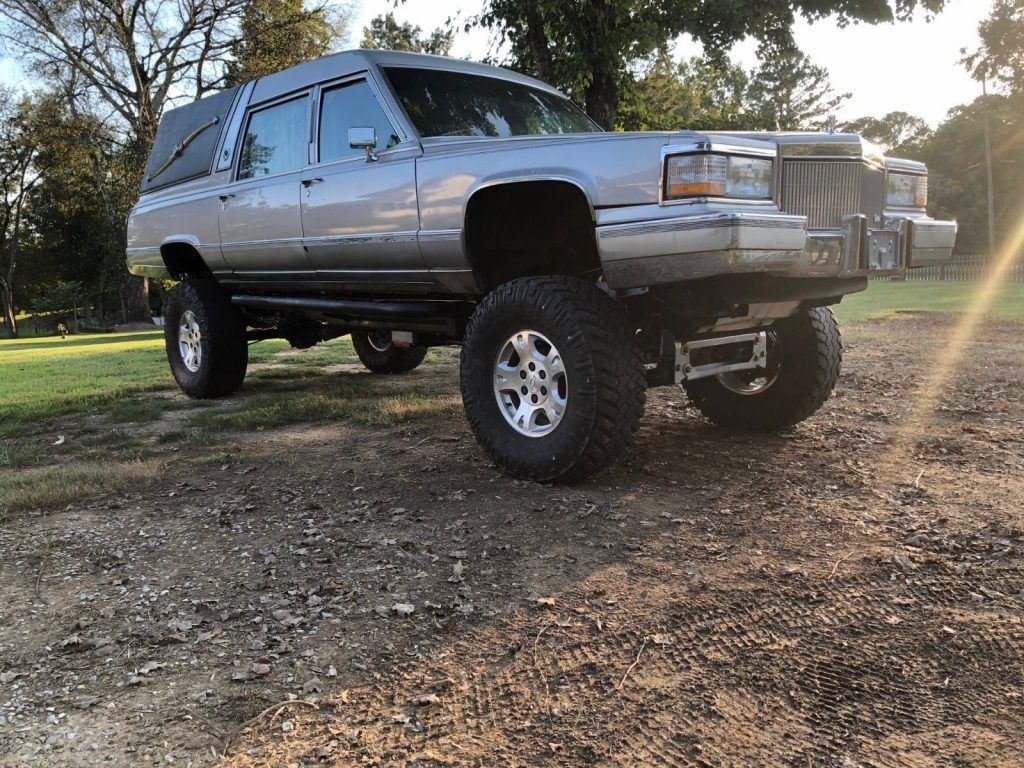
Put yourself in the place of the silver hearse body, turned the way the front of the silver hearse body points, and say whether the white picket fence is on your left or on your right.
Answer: on your left

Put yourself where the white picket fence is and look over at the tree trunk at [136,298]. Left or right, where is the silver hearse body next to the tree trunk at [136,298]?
left

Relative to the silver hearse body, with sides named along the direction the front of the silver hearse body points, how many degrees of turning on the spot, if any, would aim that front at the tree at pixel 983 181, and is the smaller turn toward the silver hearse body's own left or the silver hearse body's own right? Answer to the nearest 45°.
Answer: approximately 90° to the silver hearse body's own left

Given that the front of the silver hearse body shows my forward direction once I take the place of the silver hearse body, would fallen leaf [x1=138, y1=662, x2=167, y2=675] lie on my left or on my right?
on my right

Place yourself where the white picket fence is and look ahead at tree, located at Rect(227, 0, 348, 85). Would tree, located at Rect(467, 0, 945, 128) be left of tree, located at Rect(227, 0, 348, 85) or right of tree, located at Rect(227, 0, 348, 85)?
left

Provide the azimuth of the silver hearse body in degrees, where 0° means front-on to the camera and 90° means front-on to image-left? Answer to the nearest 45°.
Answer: approximately 315°

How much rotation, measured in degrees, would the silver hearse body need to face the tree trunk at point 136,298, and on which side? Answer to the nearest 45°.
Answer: approximately 180°

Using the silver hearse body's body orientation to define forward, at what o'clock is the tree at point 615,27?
The tree is roughly at 8 o'clock from the silver hearse body.

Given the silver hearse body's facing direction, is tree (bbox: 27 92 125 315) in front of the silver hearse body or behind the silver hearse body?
behind

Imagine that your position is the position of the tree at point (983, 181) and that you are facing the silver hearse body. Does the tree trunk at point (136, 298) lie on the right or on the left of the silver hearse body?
right

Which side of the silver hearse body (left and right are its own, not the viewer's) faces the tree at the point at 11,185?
back

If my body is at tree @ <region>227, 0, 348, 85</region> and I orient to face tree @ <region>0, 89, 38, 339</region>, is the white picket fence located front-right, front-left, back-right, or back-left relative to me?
back-right
